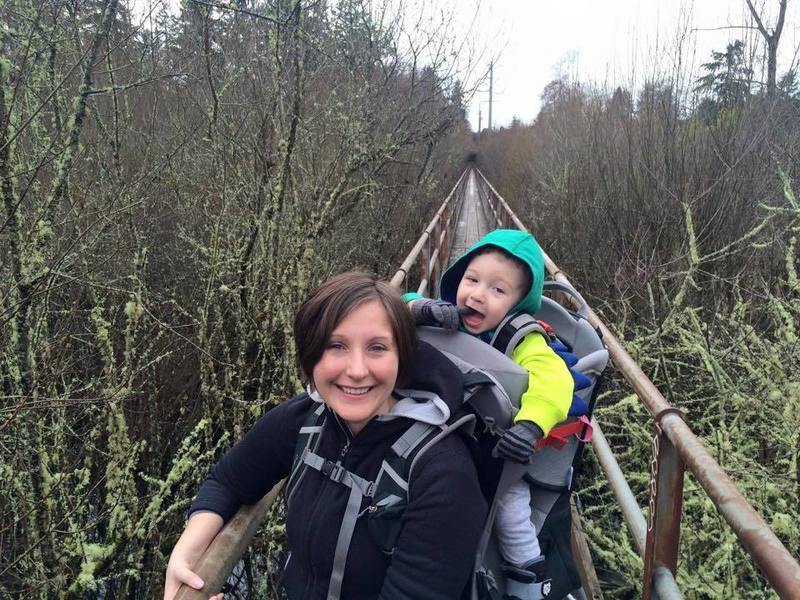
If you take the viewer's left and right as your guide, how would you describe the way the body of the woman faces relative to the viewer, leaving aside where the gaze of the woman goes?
facing the viewer and to the left of the viewer

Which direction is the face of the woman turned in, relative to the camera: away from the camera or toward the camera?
toward the camera

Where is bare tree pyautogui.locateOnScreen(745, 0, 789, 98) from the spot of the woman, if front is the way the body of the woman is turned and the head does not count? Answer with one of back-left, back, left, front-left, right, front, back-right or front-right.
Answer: back

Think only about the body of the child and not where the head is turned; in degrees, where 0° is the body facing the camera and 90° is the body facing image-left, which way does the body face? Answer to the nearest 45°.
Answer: approximately 45°

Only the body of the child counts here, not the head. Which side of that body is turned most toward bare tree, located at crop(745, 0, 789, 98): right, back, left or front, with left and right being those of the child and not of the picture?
back
